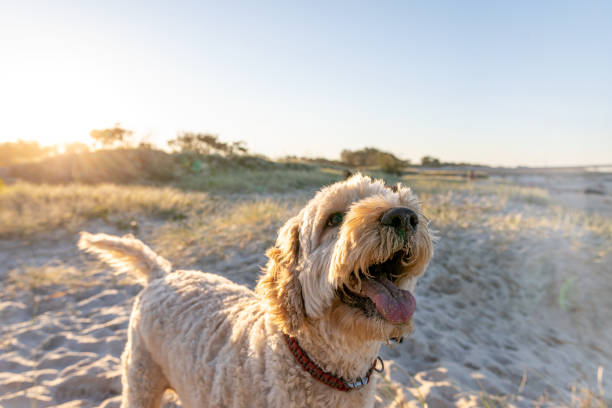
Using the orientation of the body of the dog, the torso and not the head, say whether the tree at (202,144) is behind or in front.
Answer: behind

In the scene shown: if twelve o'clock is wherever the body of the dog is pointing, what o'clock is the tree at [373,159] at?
The tree is roughly at 8 o'clock from the dog.

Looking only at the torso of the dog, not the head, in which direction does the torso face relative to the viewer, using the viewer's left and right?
facing the viewer and to the right of the viewer

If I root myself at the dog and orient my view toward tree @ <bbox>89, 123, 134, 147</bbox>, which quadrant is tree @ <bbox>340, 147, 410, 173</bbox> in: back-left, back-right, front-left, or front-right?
front-right

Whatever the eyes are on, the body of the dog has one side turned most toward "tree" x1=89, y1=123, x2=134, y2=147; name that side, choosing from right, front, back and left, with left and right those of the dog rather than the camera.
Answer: back

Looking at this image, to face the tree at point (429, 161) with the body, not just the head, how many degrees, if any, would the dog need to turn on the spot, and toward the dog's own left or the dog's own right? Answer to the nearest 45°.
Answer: approximately 90° to the dog's own left

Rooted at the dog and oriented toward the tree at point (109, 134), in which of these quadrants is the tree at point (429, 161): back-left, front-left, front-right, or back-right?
front-right
